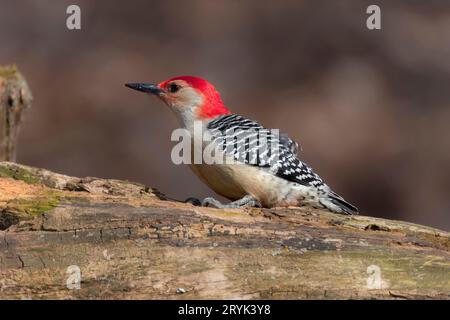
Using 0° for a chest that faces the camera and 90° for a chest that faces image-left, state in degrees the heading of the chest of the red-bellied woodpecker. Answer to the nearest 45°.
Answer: approximately 90°

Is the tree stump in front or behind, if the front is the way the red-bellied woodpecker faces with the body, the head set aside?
in front
